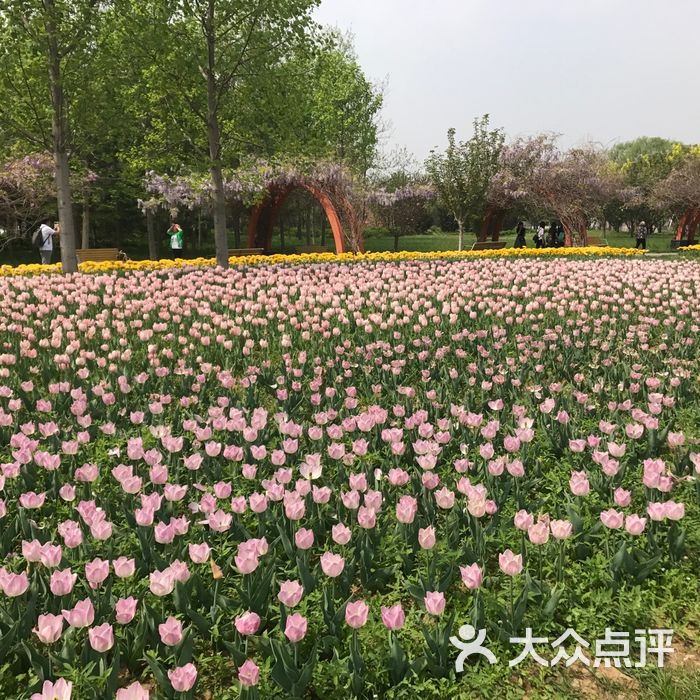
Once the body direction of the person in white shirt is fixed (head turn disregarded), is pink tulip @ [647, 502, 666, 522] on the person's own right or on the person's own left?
on the person's own right

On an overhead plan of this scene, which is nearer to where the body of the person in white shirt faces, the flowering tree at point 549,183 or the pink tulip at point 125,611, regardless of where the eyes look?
the flowering tree

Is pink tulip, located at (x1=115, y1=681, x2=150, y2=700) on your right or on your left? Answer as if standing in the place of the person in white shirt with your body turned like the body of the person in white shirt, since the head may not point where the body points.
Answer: on your right

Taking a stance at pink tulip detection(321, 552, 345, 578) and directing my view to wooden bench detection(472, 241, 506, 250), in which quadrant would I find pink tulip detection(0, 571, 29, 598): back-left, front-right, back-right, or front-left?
back-left

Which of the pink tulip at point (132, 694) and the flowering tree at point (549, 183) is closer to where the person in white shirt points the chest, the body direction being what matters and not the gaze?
the flowering tree
